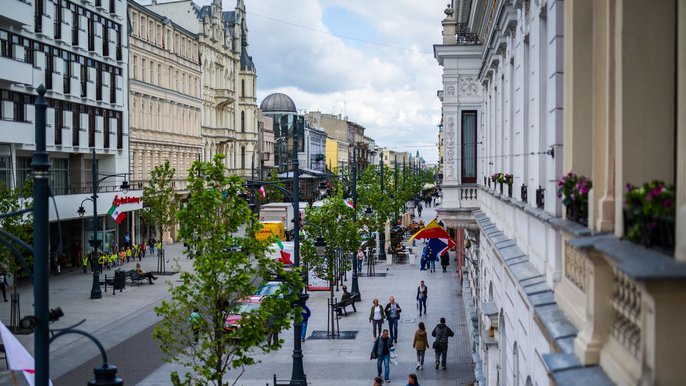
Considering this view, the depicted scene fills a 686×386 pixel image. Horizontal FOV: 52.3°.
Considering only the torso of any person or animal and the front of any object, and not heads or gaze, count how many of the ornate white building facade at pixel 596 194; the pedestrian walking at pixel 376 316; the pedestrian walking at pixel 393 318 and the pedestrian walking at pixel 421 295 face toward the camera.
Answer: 3

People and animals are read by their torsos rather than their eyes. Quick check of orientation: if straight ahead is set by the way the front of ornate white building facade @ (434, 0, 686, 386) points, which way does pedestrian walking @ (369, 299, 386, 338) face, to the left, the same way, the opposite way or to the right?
to the left

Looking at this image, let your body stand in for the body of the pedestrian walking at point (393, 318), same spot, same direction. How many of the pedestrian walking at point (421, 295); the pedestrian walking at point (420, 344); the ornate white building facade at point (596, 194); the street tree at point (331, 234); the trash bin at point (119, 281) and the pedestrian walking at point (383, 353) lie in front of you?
3

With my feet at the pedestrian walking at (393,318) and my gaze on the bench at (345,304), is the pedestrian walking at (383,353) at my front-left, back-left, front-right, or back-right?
back-left

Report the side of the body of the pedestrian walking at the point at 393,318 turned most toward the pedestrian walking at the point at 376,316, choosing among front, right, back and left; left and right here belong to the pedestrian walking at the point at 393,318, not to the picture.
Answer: right

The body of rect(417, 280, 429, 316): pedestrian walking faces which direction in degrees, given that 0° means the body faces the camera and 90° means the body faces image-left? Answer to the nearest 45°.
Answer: approximately 0°

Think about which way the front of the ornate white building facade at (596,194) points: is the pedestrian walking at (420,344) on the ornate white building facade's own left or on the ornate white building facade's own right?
on the ornate white building facade's own right

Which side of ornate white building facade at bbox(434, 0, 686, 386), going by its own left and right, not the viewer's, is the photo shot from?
left

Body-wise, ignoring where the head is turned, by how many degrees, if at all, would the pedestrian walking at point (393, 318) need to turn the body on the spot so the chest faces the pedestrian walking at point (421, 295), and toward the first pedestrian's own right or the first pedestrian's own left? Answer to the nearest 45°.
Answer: approximately 180°
